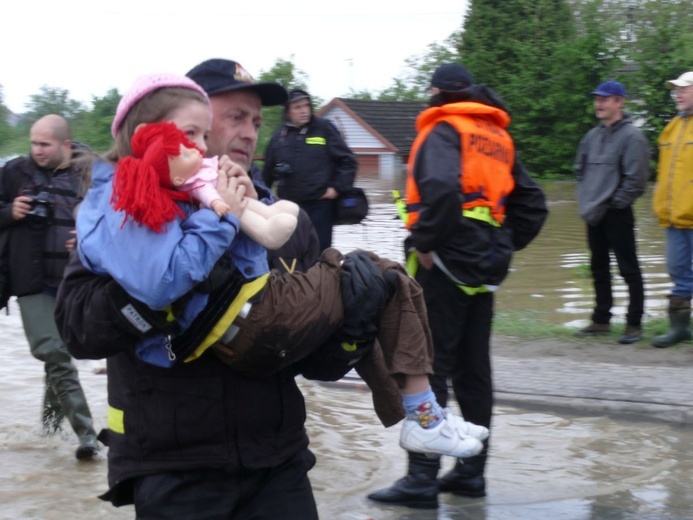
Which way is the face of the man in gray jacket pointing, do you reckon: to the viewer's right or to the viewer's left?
to the viewer's left

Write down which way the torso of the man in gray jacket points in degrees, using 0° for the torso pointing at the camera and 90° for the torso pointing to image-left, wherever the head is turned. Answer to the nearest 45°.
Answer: approximately 45°

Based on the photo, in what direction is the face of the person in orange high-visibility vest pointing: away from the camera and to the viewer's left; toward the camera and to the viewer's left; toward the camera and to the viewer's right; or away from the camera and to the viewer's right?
away from the camera and to the viewer's left

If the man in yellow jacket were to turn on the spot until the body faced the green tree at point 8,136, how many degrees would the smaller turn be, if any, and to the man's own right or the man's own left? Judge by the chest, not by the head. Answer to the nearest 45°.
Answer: approximately 90° to the man's own right

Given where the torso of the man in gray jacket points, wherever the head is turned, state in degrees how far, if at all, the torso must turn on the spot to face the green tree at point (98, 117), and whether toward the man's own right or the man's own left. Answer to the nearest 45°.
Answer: approximately 90° to the man's own right

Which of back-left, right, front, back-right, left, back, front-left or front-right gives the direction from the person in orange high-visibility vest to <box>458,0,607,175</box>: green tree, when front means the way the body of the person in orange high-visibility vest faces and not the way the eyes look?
front-right

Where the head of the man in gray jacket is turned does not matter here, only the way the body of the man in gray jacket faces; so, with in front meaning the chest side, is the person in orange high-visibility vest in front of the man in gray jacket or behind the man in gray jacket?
in front

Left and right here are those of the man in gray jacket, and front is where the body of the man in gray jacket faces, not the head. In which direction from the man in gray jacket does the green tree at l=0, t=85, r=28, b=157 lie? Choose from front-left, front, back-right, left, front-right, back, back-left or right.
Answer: right

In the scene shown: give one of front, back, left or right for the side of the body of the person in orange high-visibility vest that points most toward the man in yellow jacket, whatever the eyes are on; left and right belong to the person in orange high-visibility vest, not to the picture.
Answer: right

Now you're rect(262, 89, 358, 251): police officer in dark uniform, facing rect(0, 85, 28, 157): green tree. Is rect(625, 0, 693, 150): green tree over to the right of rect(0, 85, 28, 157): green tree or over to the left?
right

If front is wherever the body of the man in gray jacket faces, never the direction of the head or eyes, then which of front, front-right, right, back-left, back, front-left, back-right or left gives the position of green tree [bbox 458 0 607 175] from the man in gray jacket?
back-right
